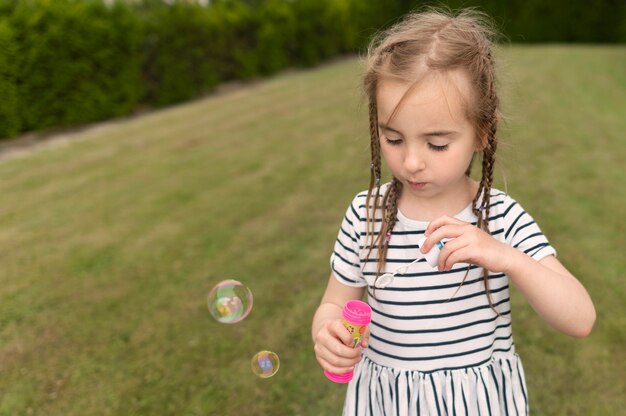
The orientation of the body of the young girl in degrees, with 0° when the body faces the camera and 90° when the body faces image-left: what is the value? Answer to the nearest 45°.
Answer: approximately 0°

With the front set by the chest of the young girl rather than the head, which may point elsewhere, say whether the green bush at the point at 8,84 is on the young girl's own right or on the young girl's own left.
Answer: on the young girl's own right

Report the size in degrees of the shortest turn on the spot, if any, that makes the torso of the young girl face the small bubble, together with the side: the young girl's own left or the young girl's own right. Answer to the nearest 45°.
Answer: approximately 90° to the young girl's own right

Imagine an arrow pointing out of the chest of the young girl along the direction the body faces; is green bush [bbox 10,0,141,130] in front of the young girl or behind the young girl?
behind

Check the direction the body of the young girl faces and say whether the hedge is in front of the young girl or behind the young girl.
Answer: behind
